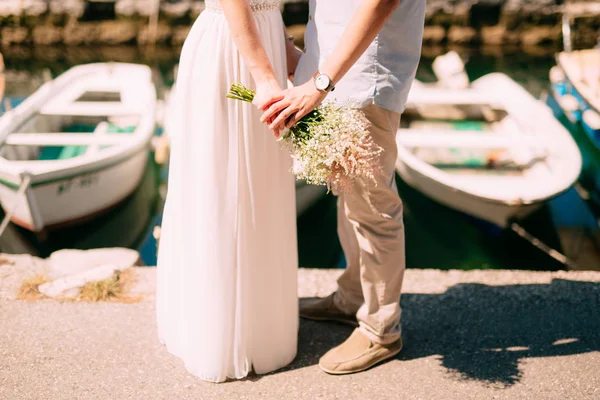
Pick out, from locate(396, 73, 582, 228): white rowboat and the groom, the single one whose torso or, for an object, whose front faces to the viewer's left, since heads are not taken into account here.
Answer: the groom

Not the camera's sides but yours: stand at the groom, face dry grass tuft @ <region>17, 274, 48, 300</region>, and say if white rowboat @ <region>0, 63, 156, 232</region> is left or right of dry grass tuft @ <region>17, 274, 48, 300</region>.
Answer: right

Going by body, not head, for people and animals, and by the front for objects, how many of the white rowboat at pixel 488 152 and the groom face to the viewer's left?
1

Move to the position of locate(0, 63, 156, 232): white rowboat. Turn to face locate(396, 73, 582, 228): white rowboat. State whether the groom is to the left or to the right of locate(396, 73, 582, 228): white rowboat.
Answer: right

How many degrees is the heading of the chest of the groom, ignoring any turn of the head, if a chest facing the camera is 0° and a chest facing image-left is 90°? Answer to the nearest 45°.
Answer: approximately 90°
